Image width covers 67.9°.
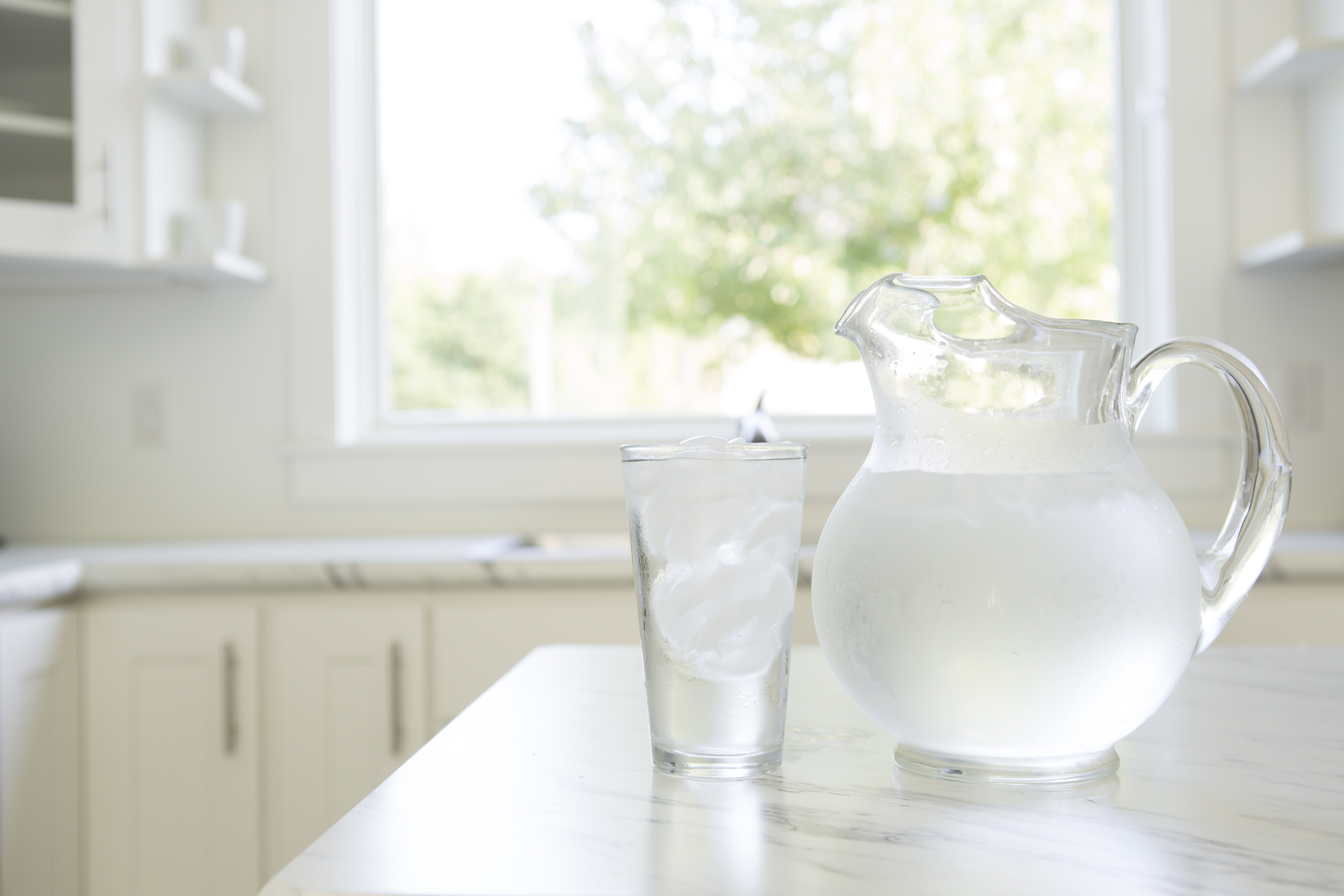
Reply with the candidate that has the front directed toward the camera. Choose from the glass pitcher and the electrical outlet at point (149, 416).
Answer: the electrical outlet

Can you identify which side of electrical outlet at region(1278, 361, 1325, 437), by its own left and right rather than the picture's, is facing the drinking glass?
front

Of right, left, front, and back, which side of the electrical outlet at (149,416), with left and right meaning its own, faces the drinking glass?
front

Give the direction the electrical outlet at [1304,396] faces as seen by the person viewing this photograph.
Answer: facing the viewer

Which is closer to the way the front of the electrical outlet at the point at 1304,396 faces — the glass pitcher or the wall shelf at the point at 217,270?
the glass pitcher

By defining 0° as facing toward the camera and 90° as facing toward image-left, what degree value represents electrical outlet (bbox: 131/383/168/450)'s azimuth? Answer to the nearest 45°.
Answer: approximately 0°

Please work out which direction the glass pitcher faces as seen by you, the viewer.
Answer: facing to the left of the viewer

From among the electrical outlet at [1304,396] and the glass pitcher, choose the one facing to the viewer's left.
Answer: the glass pitcher

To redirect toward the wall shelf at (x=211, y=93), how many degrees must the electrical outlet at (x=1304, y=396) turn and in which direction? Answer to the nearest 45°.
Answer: approximately 45° to its right

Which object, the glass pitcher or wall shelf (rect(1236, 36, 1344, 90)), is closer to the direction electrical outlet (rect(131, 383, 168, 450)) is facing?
the glass pitcher

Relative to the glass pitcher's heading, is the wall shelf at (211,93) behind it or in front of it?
in front

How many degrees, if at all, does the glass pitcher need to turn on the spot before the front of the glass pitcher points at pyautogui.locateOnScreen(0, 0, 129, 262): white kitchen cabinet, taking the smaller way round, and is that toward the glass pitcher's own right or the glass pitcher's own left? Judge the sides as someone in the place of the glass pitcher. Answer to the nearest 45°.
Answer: approximately 45° to the glass pitcher's own right

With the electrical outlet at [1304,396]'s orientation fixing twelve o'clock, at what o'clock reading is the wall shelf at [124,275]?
The wall shelf is roughly at 2 o'clock from the electrical outlet.

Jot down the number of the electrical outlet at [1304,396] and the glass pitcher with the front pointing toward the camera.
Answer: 1

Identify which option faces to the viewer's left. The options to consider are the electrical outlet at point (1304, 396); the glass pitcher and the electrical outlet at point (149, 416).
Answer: the glass pitcher

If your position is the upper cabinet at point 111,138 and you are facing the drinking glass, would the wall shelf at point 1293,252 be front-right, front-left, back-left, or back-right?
front-left

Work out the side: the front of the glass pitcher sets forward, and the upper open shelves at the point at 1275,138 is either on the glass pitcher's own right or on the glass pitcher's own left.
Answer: on the glass pitcher's own right

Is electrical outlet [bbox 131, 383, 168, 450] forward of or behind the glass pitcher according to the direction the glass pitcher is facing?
forward
